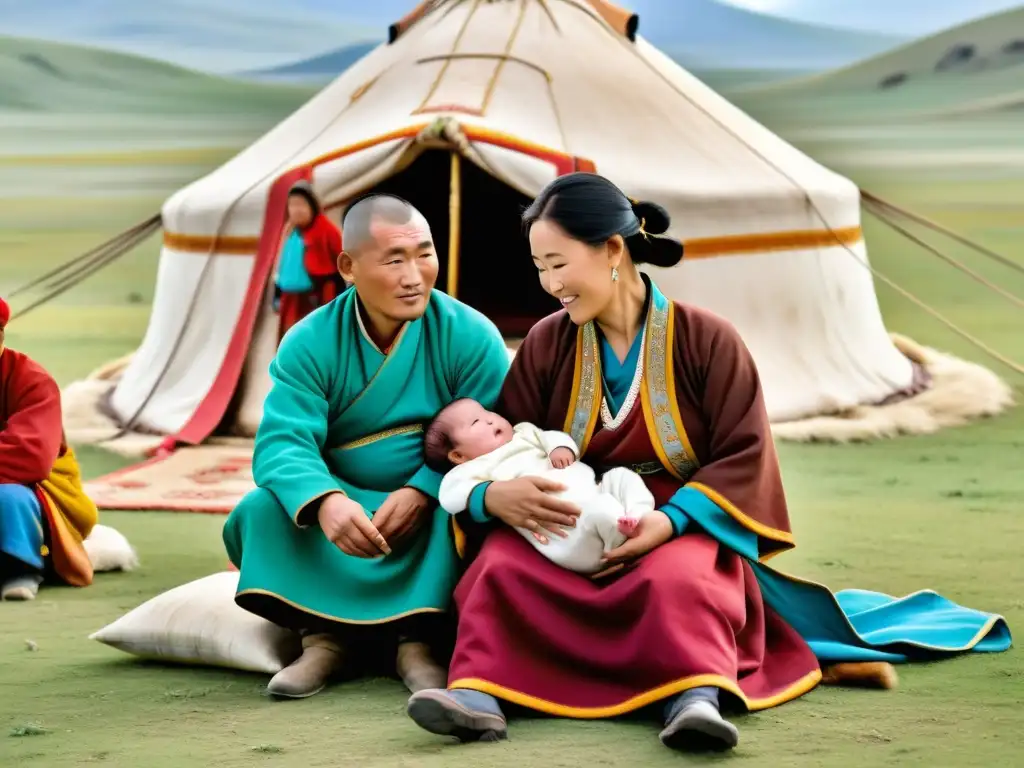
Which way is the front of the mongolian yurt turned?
toward the camera

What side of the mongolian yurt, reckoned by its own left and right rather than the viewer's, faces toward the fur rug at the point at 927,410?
left

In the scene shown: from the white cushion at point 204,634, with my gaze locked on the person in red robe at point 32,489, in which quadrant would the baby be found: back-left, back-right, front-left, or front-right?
back-right

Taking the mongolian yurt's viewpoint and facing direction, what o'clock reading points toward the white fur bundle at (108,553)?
The white fur bundle is roughly at 1 o'clock from the mongolian yurt.

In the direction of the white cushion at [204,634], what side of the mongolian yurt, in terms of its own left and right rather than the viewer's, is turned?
front

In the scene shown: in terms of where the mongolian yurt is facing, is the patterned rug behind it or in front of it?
in front

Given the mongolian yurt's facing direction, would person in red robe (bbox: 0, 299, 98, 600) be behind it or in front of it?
in front

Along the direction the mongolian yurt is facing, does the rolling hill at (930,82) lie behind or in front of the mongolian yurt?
behind
